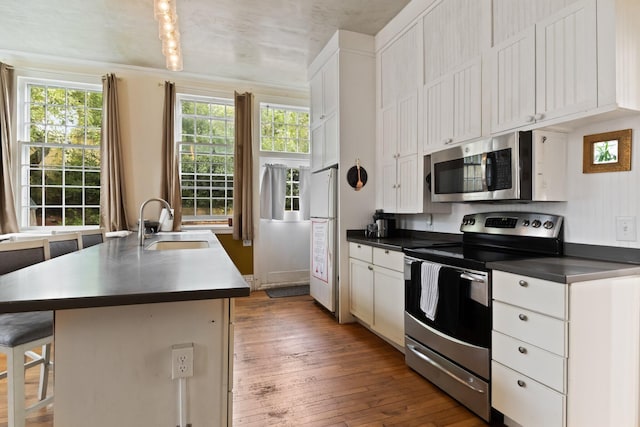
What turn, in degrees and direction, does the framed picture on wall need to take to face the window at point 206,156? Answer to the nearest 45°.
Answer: approximately 45° to its right

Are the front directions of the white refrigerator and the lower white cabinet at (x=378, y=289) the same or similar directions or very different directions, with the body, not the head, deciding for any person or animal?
same or similar directions

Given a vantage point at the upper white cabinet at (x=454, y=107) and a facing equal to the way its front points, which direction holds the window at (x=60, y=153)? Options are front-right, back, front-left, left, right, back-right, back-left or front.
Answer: front-right

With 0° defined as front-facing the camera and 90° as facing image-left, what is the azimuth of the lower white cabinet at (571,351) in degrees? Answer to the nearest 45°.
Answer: approximately 45°

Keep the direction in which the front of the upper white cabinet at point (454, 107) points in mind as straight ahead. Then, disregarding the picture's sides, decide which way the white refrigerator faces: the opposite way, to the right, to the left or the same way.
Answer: the same way

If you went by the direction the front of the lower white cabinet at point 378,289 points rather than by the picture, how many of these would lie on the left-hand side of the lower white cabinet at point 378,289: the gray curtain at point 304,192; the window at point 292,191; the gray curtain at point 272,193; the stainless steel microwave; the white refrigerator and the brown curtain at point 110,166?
1

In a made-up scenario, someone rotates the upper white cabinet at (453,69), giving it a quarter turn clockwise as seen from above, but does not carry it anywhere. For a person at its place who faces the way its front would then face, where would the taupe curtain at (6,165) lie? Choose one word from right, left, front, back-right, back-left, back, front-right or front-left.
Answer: front-left

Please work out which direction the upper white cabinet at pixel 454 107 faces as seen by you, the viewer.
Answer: facing the viewer and to the left of the viewer

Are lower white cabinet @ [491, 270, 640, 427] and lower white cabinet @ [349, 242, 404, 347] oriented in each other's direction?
no

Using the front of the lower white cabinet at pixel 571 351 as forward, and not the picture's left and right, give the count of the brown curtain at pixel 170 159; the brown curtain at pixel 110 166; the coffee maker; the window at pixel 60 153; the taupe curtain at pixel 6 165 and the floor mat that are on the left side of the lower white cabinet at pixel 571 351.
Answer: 0

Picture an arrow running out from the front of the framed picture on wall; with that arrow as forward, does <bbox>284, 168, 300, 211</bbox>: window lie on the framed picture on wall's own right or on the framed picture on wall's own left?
on the framed picture on wall's own right

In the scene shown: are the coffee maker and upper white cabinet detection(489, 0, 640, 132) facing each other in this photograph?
no

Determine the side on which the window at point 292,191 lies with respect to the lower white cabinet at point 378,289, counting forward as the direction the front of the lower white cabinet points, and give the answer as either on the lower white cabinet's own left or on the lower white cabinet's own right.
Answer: on the lower white cabinet's own right

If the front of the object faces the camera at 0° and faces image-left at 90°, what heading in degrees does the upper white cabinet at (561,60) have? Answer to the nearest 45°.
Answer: approximately 45°

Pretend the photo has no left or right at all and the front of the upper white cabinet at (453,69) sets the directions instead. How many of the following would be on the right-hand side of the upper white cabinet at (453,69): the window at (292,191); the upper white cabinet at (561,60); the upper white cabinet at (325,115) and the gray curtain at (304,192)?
3

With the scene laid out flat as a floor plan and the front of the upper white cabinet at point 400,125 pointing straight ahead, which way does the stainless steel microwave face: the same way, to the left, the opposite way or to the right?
the same way

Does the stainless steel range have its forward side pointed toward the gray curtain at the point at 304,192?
no

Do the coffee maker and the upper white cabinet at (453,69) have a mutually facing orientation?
no

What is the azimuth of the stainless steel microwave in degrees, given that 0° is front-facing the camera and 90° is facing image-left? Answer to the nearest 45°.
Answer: approximately 45°
